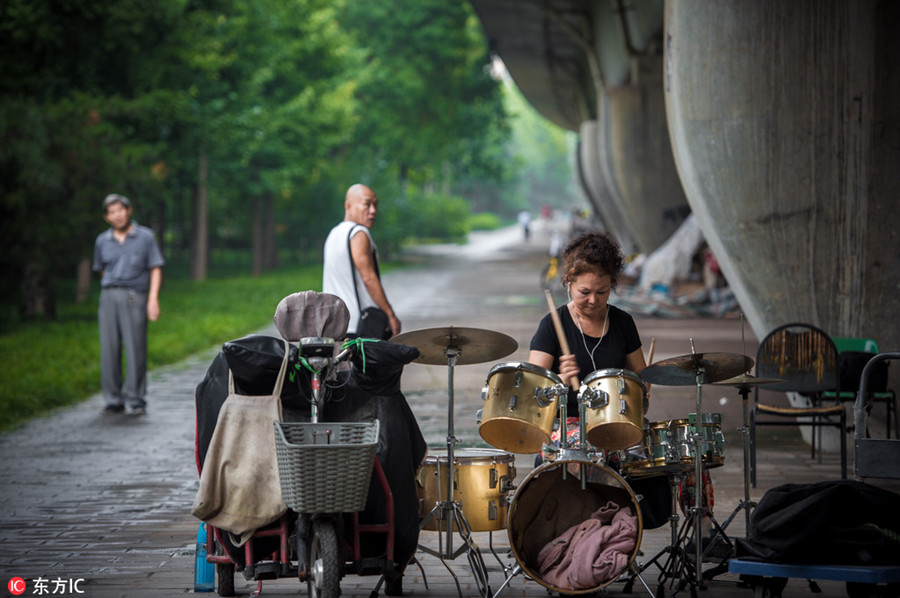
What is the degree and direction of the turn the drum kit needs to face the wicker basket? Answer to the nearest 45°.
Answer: approximately 45° to its right

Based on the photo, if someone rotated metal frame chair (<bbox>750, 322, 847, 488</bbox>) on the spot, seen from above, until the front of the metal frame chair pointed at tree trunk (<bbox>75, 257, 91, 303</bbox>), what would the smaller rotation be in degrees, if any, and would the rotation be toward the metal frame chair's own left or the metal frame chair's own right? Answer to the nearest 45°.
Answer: approximately 135° to the metal frame chair's own right

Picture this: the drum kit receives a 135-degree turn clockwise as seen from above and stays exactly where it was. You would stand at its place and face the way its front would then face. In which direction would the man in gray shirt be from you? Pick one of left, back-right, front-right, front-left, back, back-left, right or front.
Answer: front

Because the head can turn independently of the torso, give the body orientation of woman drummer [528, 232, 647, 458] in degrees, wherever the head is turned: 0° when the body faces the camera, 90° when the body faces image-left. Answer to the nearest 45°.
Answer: approximately 0°

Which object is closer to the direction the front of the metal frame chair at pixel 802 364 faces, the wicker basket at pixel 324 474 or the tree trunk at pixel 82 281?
the wicker basket

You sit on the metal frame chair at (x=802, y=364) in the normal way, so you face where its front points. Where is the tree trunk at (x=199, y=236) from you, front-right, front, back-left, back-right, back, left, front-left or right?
back-right

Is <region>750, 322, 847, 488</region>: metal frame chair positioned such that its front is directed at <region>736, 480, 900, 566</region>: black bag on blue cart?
yes

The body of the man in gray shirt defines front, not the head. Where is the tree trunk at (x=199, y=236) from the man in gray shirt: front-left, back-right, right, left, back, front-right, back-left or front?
back

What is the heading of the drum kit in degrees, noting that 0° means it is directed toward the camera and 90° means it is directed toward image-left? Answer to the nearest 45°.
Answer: approximately 0°

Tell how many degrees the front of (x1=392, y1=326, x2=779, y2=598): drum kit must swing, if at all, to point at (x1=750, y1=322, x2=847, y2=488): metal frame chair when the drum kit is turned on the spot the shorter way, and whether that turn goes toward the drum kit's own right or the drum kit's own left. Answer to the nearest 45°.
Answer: approximately 135° to the drum kit's own left
